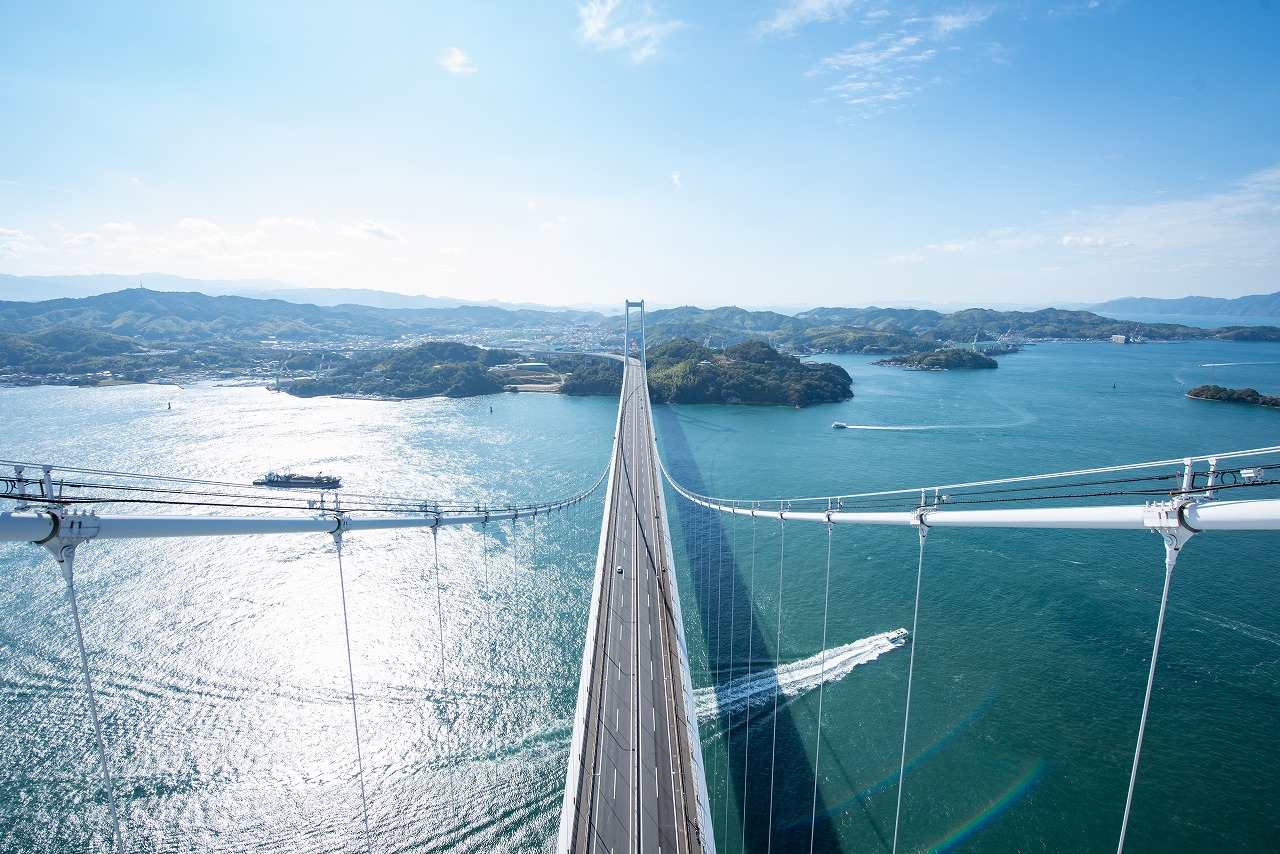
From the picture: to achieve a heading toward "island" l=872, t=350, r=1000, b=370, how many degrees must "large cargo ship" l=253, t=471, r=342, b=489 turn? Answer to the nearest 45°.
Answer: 0° — it already faces it

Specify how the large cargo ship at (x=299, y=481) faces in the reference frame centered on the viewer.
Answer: facing to the right of the viewer

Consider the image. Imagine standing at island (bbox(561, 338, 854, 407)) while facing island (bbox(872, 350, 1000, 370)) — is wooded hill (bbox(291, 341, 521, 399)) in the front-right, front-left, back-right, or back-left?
back-left

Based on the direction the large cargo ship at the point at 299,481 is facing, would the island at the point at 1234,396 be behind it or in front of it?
in front
